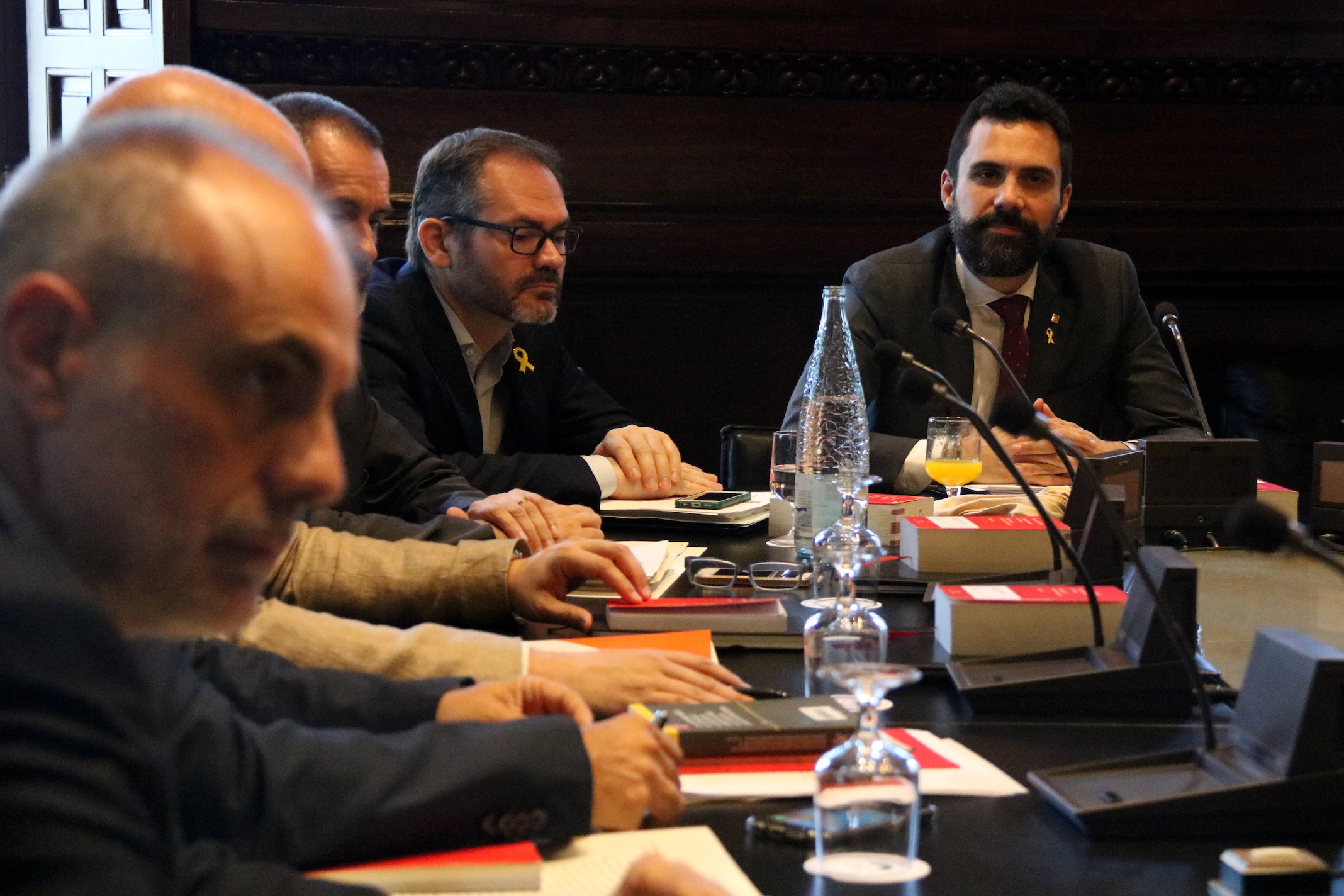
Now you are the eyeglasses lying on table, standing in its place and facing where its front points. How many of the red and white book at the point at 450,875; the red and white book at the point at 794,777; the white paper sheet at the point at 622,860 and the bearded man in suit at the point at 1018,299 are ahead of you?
3

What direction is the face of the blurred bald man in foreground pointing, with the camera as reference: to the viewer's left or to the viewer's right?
to the viewer's right

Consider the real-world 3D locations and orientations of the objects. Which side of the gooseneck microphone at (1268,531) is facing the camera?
left

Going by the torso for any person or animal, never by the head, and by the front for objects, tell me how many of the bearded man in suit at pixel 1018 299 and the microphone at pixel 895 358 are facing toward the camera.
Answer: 1

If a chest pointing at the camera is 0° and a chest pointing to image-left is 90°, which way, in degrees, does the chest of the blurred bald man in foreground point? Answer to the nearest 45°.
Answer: approximately 270°

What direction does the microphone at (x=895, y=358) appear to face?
to the viewer's left

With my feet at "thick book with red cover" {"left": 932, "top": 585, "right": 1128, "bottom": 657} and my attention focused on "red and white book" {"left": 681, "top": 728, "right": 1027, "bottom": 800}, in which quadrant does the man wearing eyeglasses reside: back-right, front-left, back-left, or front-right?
back-right

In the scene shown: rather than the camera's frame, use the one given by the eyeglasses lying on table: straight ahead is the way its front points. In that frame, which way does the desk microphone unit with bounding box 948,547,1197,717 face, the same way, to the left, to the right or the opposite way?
to the right

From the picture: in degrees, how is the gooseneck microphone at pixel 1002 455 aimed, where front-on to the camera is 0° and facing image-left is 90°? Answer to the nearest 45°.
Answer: approximately 90°

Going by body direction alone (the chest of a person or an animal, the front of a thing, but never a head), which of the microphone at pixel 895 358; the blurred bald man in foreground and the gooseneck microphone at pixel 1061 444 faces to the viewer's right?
the blurred bald man in foreground

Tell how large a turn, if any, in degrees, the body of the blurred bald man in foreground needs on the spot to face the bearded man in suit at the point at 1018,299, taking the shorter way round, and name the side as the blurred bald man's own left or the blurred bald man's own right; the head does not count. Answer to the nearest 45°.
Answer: approximately 45° to the blurred bald man's own left

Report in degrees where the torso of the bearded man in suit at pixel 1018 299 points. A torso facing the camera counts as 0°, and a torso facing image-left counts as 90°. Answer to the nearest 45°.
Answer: approximately 0°

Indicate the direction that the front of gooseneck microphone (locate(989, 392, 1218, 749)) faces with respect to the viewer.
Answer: facing to the left of the viewer
